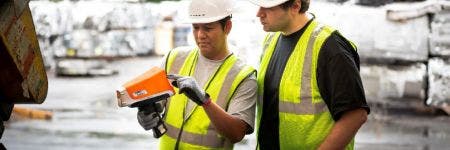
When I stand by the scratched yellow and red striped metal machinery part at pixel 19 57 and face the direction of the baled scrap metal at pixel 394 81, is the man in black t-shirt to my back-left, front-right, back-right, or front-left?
front-right

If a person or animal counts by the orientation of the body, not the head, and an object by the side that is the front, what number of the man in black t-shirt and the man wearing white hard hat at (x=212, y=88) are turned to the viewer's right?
0

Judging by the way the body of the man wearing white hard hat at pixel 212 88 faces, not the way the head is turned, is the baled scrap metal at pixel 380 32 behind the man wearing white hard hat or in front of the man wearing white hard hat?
behind

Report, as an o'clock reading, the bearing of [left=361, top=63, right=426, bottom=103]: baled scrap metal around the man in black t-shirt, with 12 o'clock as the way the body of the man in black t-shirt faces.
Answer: The baled scrap metal is roughly at 5 o'clock from the man in black t-shirt.

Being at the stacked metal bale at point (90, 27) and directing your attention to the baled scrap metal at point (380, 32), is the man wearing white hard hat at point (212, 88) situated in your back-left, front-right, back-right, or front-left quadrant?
front-right

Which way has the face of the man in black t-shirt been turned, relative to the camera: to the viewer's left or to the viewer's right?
to the viewer's left

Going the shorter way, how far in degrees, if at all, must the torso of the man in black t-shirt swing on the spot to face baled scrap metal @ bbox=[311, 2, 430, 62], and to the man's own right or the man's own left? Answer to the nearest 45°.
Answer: approximately 135° to the man's own right

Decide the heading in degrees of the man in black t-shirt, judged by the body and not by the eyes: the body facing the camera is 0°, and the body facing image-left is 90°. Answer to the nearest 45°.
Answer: approximately 45°

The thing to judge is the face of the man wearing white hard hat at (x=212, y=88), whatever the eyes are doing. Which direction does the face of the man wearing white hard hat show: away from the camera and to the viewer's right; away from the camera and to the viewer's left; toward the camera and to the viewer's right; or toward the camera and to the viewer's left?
toward the camera and to the viewer's left

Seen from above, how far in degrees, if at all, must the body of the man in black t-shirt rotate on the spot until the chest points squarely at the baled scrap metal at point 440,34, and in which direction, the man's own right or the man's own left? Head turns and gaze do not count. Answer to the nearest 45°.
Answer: approximately 135° to the man's own right

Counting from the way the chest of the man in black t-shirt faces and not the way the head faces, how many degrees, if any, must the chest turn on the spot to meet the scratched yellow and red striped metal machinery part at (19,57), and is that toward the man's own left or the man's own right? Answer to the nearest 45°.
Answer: approximately 45° to the man's own right

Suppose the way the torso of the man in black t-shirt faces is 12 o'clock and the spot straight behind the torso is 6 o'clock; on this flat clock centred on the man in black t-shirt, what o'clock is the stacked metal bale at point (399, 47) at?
The stacked metal bale is roughly at 5 o'clock from the man in black t-shirt.

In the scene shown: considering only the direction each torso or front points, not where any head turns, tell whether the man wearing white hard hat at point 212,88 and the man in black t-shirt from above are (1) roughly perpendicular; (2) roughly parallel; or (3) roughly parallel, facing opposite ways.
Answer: roughly parallel

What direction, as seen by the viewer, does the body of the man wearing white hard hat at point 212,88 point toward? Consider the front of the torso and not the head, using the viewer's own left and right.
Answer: facing the viewer and to the left of the viewer
